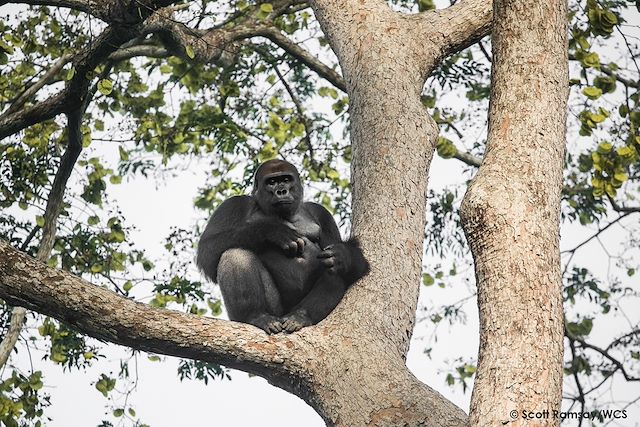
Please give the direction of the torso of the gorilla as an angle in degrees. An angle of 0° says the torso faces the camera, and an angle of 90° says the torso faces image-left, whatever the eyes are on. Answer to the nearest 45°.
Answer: approximately 0°

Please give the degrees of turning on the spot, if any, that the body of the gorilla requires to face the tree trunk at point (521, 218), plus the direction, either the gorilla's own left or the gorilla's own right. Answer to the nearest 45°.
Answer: approximately 45° to the gorilla's own left
